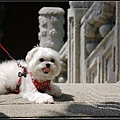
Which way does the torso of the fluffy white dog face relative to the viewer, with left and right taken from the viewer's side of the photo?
facing the viewer and to the right of the viewer

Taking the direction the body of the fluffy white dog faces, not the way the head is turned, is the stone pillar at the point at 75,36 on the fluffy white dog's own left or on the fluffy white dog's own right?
on the fluffy white dog's own left

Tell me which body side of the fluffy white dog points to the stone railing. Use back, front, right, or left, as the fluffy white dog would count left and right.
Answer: left
